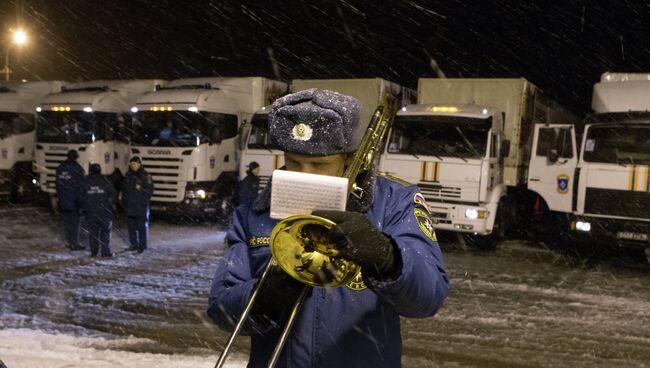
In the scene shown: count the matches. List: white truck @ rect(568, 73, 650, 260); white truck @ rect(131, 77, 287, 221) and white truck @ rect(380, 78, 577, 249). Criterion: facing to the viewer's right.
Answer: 0

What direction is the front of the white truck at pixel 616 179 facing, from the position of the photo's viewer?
facing the viewer

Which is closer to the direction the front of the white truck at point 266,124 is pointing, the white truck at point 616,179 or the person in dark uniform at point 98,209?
the person in dark uniform

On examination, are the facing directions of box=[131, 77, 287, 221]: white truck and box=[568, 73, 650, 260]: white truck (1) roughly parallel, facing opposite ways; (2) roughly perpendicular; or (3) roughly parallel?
roughly parallel

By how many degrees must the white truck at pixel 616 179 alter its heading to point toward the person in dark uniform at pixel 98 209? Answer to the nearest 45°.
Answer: approximately 45° to its right

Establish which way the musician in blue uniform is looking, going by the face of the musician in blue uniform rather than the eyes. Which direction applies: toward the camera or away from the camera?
toward the camera

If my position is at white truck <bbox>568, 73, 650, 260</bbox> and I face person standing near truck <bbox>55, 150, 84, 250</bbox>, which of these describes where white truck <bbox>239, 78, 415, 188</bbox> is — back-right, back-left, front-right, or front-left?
front-right

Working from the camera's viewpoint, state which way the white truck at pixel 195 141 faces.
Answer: facing the viewer and to the left of the viewer

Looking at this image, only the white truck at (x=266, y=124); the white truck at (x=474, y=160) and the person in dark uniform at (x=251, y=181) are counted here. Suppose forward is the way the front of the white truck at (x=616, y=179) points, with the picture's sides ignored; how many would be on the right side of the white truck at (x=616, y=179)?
3

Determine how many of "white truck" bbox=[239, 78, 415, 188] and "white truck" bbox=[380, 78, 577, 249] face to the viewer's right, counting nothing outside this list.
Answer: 0

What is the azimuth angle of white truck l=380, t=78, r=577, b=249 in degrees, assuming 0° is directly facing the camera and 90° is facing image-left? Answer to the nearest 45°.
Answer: approximately 45°

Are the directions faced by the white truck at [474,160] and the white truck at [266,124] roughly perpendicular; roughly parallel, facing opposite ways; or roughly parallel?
roughly parallel

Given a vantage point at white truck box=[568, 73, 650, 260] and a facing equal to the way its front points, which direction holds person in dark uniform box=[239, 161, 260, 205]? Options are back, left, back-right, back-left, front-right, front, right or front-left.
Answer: right

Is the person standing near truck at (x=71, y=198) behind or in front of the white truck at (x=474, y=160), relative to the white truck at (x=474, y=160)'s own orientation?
in front

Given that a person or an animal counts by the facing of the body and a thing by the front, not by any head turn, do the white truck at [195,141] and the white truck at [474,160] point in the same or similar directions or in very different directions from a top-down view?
same or similar directions

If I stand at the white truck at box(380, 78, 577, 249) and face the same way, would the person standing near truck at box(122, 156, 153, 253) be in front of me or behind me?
in front

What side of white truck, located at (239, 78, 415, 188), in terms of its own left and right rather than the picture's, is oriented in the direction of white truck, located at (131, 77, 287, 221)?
right
